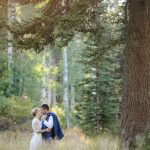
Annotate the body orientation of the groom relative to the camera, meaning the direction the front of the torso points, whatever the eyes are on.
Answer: to the viewer's left

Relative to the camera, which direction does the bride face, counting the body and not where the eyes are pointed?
to the viewer's right

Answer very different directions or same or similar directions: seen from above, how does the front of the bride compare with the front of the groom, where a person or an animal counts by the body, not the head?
very different directions

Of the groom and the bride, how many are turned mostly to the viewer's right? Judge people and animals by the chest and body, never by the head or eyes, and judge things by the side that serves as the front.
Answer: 1

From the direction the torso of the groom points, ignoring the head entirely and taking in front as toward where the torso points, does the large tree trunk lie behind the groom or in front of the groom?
behind

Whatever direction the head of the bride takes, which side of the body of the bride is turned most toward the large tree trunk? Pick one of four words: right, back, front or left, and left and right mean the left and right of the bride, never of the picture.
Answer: front
